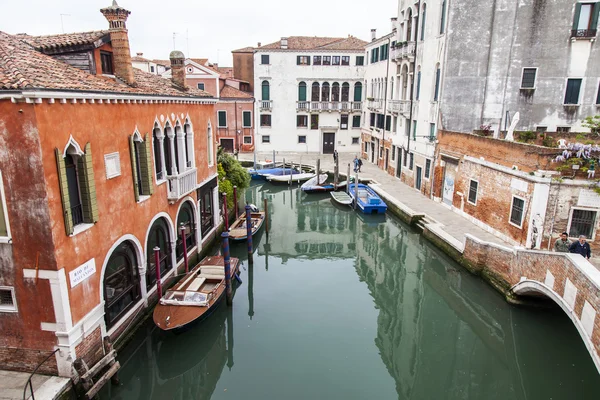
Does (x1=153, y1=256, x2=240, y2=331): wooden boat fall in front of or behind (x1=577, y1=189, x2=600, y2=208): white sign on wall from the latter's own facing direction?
in front

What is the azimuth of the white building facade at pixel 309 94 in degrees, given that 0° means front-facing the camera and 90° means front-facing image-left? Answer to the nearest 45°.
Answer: approximately 0°

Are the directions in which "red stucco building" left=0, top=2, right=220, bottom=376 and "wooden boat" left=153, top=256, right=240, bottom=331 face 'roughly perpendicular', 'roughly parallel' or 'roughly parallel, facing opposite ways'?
roughly perpendicular

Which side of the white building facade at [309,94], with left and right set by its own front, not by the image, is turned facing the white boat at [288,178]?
front

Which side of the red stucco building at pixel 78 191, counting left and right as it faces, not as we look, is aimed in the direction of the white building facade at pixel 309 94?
left

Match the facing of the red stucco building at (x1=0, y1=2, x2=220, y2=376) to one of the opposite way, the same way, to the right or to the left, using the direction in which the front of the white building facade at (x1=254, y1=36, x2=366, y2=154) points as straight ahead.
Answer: to the left

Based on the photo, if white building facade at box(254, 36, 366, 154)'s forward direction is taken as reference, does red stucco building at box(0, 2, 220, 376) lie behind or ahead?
ahead

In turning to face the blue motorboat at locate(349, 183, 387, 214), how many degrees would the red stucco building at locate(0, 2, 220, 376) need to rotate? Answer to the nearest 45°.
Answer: approximately 90° to its left

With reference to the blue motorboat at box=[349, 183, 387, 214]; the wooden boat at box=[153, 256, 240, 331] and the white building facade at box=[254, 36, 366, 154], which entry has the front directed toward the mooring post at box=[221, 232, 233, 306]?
the white building facade
